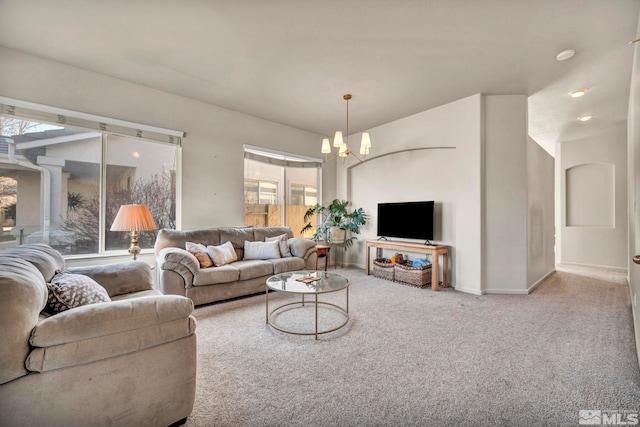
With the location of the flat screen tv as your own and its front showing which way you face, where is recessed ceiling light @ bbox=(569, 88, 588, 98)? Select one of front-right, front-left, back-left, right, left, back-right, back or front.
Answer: back-left

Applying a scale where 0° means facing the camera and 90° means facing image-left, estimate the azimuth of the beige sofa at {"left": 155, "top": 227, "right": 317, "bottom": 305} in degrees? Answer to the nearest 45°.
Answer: approximately 315°

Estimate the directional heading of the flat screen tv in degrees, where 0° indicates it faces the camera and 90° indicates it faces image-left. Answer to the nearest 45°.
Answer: approximately 45°

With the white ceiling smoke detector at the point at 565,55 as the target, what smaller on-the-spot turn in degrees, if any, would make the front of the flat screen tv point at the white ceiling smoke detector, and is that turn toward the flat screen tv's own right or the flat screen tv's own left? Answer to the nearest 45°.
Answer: approximately 90° to the flat screen tv's own left
